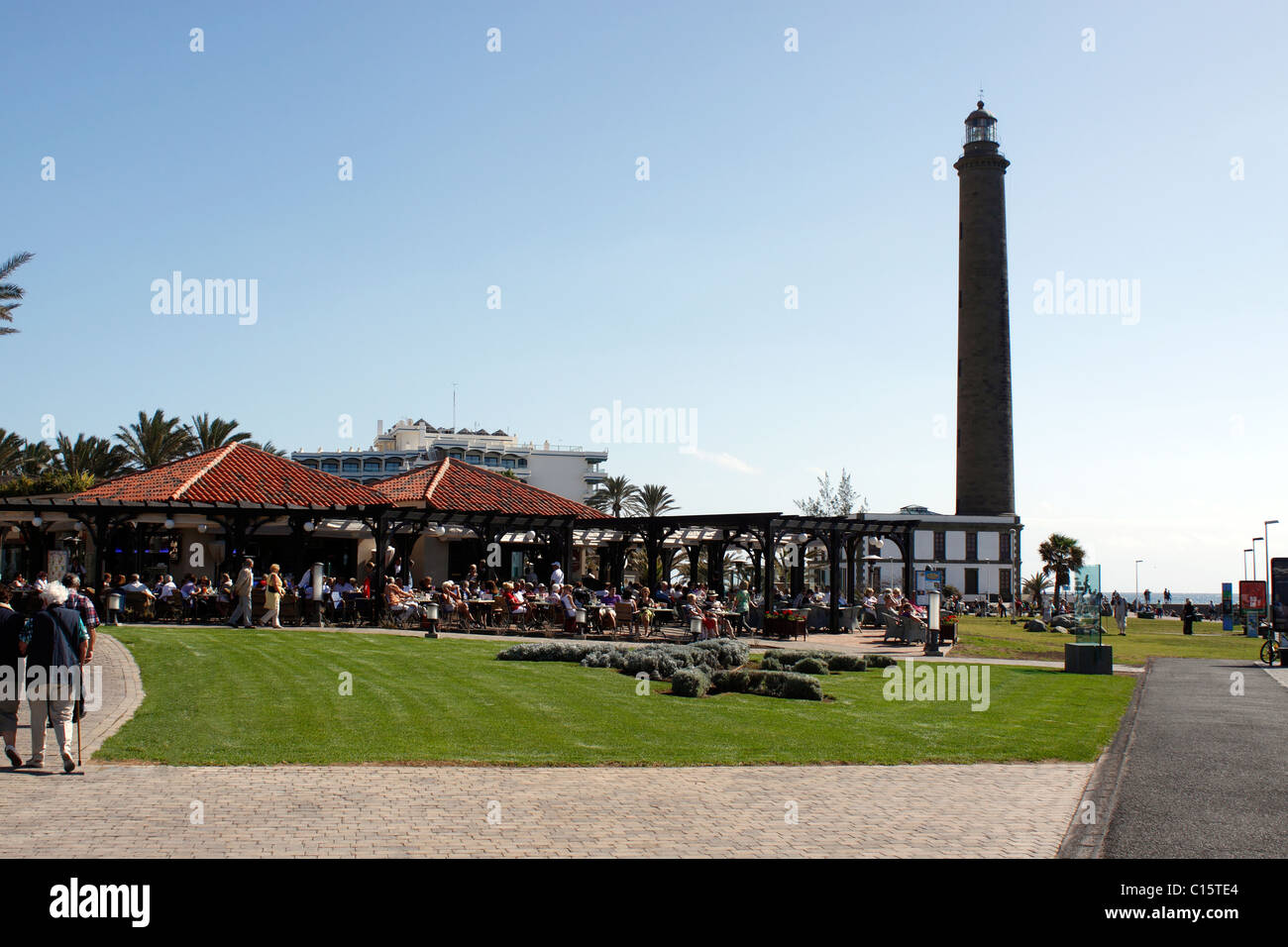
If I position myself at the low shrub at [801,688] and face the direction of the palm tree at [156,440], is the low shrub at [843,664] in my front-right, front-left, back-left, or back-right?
front-right

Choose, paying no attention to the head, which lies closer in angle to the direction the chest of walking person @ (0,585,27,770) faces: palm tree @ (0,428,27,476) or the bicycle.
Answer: the palm tree

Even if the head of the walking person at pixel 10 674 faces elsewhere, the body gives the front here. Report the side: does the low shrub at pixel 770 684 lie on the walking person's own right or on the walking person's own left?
on the walking person's own right

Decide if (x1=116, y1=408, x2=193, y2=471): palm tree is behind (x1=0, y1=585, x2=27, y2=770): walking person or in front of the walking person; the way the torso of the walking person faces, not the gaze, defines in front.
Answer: in front

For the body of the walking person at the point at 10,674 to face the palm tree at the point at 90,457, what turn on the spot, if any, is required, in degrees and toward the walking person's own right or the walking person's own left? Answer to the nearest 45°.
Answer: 0° — they already face it

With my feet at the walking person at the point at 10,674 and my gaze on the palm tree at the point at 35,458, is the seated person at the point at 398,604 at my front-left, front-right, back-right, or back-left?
front-right

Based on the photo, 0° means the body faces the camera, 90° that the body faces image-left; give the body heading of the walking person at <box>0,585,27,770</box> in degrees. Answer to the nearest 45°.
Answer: approximately 180°

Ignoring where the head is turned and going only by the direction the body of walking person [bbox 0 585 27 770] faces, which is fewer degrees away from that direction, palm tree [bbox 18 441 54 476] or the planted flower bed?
the palm tree

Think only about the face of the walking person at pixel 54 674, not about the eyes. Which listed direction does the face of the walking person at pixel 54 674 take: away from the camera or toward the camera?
away from the camera

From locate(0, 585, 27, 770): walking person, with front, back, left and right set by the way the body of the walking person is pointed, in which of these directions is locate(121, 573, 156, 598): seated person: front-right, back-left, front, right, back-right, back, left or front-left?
front

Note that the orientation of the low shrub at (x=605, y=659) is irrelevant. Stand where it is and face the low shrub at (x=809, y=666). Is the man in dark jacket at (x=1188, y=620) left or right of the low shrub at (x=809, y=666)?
left

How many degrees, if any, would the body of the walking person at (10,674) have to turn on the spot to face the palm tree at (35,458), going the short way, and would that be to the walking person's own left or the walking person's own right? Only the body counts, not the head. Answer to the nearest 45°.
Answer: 0° — they already face it

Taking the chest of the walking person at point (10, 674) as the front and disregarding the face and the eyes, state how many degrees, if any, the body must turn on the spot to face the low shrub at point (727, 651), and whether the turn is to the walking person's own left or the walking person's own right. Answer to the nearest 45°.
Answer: approximately 45° to the walking person's own right
